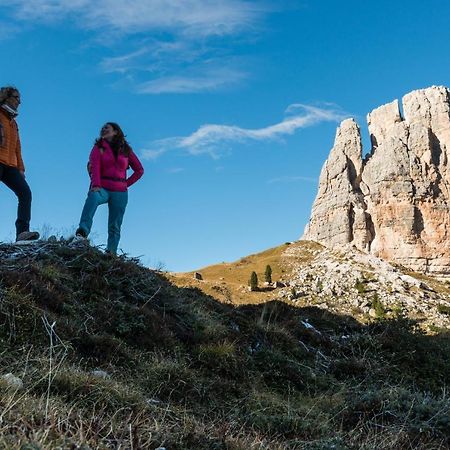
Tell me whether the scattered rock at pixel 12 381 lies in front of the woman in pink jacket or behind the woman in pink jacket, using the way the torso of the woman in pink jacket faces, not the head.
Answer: in front

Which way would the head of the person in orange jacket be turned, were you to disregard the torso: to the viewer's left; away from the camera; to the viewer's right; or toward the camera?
to the viewer's right

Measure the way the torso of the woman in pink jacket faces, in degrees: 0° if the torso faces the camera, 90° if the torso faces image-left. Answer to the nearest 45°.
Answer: approximately 45°

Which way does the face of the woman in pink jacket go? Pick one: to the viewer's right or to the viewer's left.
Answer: to the viewer's left

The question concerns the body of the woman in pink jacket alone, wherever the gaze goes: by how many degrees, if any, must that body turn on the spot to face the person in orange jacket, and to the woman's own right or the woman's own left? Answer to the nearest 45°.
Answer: approximately 45° to the woman's own right
